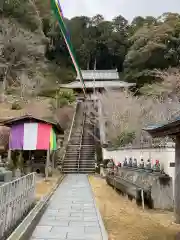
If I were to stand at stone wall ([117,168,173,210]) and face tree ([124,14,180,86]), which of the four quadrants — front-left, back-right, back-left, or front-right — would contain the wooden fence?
back-left

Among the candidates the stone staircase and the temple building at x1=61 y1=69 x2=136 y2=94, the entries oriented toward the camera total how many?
2

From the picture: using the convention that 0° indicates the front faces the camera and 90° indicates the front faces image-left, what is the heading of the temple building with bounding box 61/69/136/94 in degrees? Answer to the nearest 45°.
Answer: approximately 0°

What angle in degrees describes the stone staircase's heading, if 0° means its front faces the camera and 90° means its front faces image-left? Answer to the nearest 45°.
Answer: approximately 0°

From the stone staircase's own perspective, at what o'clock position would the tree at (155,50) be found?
The tree is roughly at 7 o'clock from the stone staircase.

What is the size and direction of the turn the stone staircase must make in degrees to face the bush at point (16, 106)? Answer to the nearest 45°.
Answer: approximately 135° to its right

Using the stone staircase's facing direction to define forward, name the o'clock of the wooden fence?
The wooden fence is roughly at 12 o'clock from the stone staircase.

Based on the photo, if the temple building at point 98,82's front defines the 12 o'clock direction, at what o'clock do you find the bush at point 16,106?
The bush is roughly at 1 o'clock from the temple building.

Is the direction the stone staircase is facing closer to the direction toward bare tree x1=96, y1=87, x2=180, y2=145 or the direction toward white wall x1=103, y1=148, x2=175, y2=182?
the white wall

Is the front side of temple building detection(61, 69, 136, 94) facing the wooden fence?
yes
